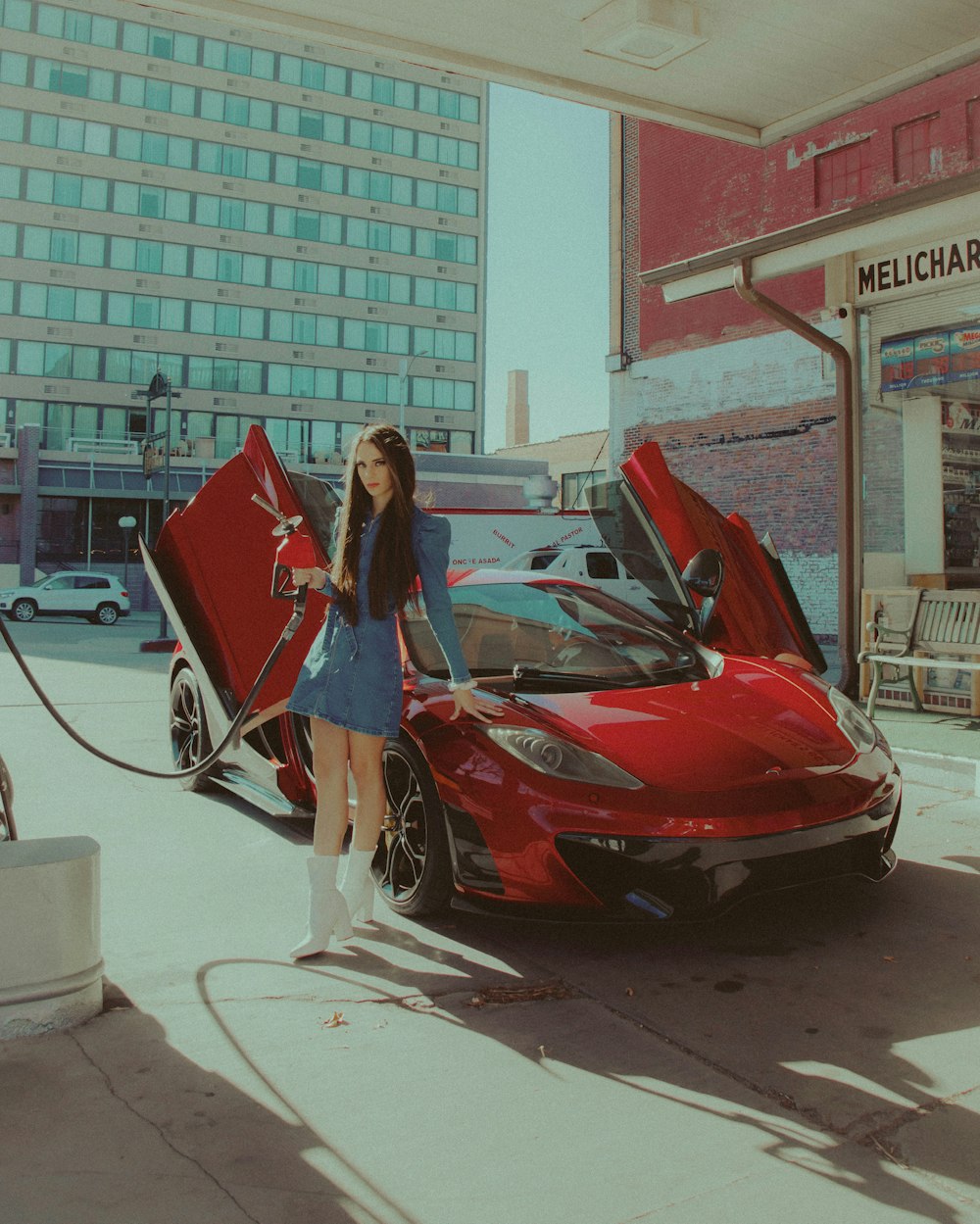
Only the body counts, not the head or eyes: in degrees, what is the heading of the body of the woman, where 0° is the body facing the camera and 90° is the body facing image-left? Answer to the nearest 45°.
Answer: approximately 45°

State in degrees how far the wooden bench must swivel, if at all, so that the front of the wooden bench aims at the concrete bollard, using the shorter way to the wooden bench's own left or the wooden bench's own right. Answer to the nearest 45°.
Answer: approximately 45° to the wooden bench's own left

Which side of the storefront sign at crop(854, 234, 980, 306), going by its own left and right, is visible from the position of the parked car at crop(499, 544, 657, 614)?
right

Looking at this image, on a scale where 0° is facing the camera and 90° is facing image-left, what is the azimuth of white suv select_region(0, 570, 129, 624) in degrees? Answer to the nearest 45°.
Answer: approximately 90°

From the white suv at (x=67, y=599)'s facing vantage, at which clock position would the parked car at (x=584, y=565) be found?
The parked car is roughly at 8 o'clock from the white suv.

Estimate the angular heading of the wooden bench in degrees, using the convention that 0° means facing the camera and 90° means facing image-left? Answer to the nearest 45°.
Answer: approximately 45°

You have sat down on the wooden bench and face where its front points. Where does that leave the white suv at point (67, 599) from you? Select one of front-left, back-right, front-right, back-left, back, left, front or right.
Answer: right

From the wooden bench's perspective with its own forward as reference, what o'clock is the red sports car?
The red sports car is roughly at 11 o'clock from the wooden bench.

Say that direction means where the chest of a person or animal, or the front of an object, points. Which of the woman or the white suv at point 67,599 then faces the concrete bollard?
the woman
